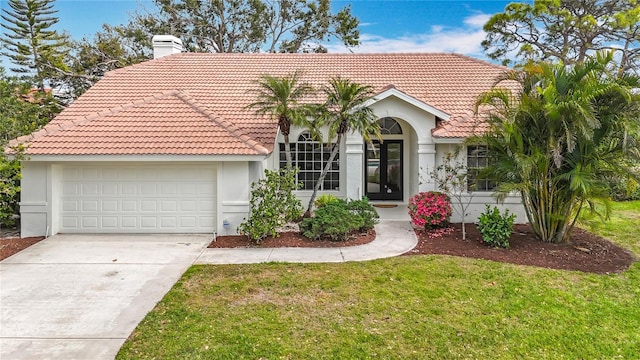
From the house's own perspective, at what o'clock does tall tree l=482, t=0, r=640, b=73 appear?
The tall tree is roughly at 8 o'clock from the house.

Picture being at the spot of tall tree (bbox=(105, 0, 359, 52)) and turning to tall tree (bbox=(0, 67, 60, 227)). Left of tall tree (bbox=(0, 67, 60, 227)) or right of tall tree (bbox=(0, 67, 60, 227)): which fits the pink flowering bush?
left

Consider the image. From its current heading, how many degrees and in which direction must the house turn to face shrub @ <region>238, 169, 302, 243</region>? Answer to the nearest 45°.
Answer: approximately 45° to its left

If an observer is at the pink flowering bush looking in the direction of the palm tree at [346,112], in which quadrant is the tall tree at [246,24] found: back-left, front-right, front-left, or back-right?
front-right

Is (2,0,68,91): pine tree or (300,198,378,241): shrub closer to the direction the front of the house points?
the shrub

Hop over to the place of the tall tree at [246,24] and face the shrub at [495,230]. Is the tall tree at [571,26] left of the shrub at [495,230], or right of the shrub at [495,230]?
left

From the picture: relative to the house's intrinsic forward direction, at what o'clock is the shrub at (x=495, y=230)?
The shrub is roughly at 10 o'clock from the house.

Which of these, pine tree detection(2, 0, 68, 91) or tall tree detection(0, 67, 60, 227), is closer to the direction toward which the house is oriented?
the tall tree

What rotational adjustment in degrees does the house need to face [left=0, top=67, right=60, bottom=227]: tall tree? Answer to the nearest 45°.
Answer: approximately 90° to its right

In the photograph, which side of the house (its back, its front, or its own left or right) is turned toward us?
front

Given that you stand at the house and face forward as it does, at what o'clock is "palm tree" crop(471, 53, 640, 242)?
The palm tree is roughly at 10 o'clock from the house.

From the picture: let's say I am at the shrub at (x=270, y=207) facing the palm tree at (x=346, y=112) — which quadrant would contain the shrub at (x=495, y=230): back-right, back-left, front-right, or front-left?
front-right

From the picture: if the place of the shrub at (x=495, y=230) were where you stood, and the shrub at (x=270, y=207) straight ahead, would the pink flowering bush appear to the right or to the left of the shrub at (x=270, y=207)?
right

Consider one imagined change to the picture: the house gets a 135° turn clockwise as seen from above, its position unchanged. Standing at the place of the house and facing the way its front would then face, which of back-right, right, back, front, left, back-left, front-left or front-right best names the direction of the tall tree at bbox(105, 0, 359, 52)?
front-right
